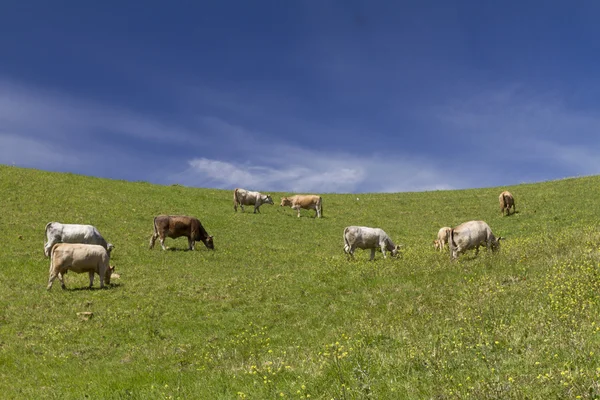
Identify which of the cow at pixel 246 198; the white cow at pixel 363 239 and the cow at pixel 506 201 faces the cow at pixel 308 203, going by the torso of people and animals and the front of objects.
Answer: the cow at pixel 246 198

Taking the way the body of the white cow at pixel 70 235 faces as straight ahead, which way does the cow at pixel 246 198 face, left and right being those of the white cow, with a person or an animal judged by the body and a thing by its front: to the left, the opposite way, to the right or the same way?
the same way

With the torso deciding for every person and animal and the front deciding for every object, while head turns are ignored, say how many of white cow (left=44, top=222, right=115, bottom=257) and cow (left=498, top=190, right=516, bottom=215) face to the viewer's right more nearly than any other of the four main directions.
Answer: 1

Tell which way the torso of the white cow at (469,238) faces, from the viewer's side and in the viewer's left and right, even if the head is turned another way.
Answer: facing away from the viewer and to the right of the viewer

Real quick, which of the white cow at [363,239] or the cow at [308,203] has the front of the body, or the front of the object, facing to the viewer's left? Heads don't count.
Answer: the cow

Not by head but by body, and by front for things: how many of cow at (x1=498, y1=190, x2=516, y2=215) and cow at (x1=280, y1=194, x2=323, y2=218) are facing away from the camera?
1

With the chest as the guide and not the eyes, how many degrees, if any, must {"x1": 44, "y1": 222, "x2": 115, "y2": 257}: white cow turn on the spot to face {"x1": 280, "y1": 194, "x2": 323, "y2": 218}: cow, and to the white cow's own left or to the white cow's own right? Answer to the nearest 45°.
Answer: approximately 45° to the white cow's own left

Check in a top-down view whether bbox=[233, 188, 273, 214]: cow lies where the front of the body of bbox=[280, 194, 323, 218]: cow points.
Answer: yes

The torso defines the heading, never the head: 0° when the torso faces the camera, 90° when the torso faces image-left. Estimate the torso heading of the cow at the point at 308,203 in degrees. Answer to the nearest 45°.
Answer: approximately 90°

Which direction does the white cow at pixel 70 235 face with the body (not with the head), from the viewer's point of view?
to the viewer's right

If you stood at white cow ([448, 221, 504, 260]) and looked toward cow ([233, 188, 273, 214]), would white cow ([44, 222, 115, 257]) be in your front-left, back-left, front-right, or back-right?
front-left

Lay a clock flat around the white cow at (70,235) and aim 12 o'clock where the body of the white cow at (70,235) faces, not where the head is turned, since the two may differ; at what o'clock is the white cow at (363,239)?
the white cow at (363,239) is roughly at 1 o'clock from the white cow at (70,235).

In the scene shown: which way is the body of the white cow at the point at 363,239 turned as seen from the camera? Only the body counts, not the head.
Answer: to the viewer's right

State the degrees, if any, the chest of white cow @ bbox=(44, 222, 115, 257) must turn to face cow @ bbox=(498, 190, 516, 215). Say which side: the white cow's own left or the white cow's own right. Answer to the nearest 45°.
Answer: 0° — it already faces it

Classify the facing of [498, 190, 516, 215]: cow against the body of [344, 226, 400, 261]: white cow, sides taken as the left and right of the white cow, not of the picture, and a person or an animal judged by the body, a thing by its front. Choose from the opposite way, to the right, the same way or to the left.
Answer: to the left

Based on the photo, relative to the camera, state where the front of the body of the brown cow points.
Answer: to the viewer's right

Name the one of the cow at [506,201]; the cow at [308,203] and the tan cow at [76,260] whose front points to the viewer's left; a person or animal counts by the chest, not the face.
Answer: the cow at [308,203]

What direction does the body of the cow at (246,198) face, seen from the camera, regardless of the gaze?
to the viewer's right

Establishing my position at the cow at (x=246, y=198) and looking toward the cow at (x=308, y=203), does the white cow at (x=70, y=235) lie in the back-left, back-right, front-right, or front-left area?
back-right
